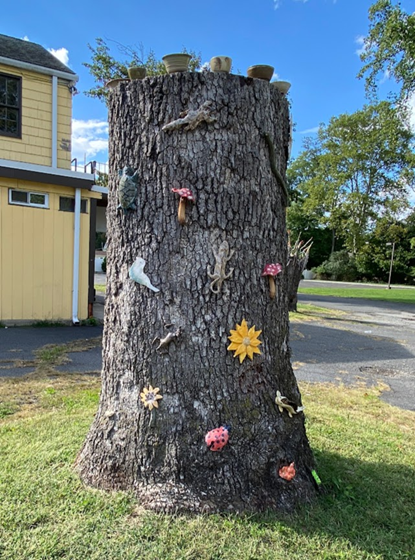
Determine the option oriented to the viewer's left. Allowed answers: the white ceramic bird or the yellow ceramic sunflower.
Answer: the white ceramic bird

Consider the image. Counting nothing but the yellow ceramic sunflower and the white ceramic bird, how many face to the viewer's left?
1

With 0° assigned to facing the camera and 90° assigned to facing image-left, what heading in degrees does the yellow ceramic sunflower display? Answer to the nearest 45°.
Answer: approximately 0°

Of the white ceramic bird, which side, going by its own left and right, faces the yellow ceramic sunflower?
back

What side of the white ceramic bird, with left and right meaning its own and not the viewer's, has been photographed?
left

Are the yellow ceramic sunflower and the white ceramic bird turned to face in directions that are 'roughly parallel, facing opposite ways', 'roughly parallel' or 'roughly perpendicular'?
roughly perpendicular
